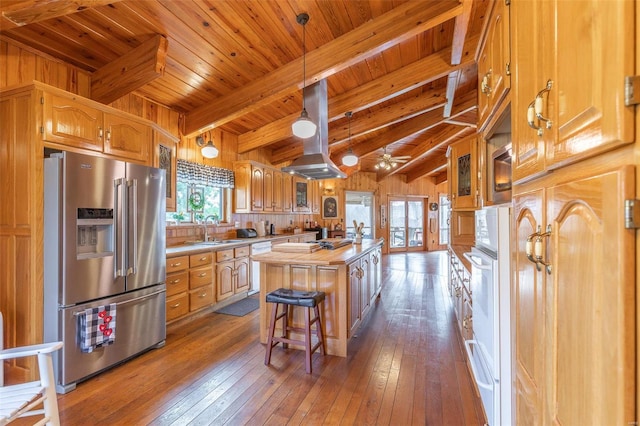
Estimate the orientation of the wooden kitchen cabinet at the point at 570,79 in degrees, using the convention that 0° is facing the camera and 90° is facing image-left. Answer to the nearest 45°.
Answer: approximately 45°

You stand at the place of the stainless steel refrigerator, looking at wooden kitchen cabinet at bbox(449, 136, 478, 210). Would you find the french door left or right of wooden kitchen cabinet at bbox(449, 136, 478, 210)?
left

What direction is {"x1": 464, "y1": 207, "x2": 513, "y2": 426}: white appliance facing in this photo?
to the viewer's left

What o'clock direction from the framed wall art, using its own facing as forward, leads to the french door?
The french door is roughly at 8 o'clock from the framed wall art.

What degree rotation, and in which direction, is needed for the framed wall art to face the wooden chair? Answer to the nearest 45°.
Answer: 0° — it already faces it

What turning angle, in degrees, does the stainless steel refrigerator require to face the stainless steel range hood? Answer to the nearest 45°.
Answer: approximately 45° to its left

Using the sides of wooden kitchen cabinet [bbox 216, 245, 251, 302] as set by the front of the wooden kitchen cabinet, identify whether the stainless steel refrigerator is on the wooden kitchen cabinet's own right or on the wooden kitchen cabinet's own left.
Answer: on the wooden kitchen cabinet's own right

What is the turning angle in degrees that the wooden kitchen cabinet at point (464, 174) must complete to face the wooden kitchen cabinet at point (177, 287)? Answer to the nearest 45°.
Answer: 0° — it already faces it

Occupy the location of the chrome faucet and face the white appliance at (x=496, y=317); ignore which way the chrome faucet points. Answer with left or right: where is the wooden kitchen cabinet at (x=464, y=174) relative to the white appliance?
left

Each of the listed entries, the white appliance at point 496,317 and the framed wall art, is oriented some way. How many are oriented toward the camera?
1

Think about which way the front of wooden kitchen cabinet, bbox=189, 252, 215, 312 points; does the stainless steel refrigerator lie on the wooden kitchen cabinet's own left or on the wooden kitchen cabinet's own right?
on the wooden kitchen cabinet's own right
